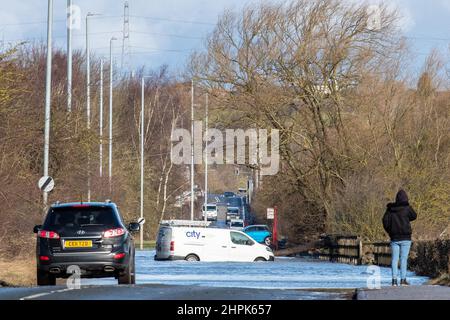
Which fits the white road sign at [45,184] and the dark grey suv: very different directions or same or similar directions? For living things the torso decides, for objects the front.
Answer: very different directions

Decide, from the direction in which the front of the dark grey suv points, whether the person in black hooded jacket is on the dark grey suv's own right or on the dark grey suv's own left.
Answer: on the dark grey suv's own right

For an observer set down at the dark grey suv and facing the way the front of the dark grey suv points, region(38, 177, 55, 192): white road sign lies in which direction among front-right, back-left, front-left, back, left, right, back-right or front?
front

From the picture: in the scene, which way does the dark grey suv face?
away from the camera

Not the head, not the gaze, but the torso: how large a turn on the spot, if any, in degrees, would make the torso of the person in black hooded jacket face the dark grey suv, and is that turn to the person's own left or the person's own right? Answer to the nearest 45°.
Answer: approximately 90° to the person's own left

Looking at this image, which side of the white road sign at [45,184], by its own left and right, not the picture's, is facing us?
front

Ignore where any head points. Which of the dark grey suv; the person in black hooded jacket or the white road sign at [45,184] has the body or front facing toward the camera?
the white road sign

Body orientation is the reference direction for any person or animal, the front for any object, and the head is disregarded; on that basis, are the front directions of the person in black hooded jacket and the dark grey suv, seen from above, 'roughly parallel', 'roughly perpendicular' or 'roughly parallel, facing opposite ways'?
roughly parallel

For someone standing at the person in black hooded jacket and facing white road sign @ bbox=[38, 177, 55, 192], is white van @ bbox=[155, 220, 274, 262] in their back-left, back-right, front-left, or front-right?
front-right

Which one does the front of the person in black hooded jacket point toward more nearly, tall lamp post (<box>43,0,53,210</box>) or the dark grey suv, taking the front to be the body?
the tall lamp post

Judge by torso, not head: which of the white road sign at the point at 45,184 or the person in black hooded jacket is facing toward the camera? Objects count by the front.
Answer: the white road sign

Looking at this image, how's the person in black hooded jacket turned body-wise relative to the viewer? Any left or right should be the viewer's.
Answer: facing away from the viewer

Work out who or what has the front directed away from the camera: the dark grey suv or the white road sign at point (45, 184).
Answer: the dark grey suv

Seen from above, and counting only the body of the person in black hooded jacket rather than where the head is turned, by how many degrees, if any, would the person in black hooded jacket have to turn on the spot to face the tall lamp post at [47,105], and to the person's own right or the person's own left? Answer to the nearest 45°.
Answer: approximately 45° to the person's own left
